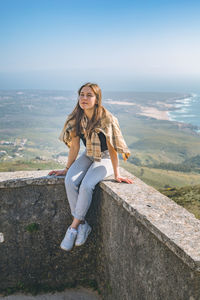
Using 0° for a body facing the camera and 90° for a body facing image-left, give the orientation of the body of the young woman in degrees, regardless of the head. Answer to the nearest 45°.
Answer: approximately 45°
